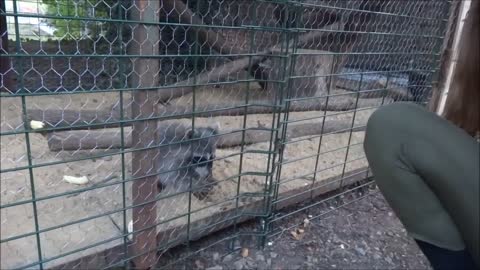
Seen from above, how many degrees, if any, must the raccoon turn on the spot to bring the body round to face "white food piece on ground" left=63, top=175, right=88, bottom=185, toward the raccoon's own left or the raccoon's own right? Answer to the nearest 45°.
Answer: approximately 135° to the raccoon's own right

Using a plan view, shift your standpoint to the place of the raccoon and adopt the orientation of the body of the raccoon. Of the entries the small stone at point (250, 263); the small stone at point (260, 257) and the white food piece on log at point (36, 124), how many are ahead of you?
2

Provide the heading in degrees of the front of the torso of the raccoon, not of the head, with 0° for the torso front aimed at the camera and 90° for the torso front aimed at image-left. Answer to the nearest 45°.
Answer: approximately 315°

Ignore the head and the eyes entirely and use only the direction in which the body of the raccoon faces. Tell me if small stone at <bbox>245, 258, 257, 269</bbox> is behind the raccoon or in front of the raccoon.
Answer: in front

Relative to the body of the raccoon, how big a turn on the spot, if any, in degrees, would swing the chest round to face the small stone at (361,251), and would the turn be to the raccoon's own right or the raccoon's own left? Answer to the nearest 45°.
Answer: approximately 45° to the raccoon's own left

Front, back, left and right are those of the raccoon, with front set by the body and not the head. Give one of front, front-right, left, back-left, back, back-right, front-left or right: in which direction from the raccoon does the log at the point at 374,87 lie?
left

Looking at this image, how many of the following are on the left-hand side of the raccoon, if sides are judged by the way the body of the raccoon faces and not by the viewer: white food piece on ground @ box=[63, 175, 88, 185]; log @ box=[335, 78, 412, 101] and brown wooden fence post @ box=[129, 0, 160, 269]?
1

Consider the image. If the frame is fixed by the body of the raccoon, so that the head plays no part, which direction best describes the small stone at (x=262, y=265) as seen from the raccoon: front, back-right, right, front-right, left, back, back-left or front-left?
front

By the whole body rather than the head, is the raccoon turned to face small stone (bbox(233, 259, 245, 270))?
yes

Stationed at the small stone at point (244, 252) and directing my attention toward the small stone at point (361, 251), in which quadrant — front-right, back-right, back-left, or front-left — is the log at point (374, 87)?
front-left
